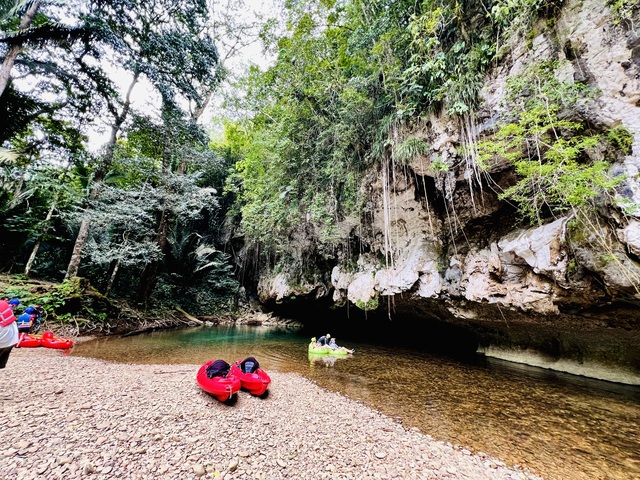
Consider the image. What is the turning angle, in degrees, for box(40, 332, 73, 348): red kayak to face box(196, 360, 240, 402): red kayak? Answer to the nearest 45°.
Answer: approximately 90° to its right

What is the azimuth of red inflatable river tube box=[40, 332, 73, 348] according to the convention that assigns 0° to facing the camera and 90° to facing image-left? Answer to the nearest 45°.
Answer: approximately 270°

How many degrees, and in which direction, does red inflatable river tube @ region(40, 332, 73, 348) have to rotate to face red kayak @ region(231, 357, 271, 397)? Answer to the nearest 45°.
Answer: approximately 45° to its right

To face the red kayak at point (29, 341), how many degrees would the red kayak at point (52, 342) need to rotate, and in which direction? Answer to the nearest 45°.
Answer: approximately 180°

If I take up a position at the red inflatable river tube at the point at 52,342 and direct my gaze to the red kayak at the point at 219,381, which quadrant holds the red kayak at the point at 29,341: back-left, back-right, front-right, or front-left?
back-right
